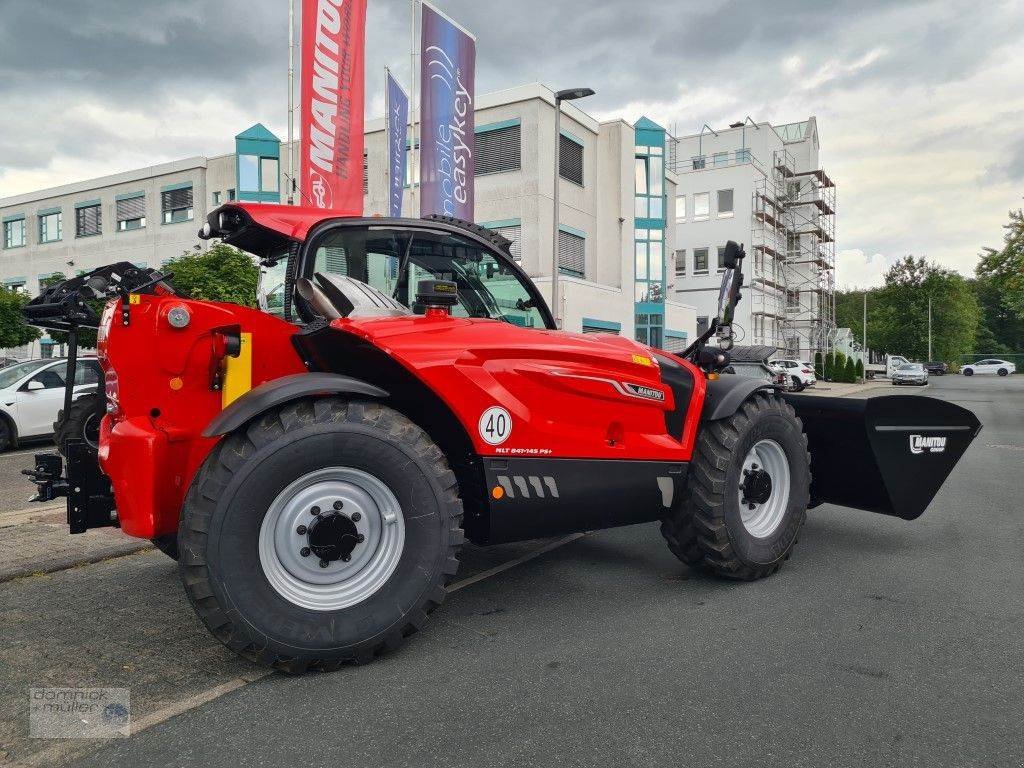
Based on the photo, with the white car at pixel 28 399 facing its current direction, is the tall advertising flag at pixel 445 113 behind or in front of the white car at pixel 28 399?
behind

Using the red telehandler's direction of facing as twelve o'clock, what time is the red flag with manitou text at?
The red flag with manitou text is roughly at 10 o'clock from the red telehandler.

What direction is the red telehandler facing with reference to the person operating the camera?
facing away from the viewer and to the right of the viewer

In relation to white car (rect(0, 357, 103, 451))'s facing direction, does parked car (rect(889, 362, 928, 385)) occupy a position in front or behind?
behind

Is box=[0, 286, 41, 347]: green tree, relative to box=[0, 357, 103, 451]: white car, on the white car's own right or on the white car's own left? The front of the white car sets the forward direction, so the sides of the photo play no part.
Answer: on the white car's own right

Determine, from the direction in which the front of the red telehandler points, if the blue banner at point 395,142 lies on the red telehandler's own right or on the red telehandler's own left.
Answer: on the red telehandler's own left

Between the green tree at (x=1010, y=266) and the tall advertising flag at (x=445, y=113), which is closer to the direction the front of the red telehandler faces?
the green tree

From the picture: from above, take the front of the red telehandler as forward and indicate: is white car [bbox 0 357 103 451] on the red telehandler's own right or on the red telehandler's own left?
on the red telehandler's own left
